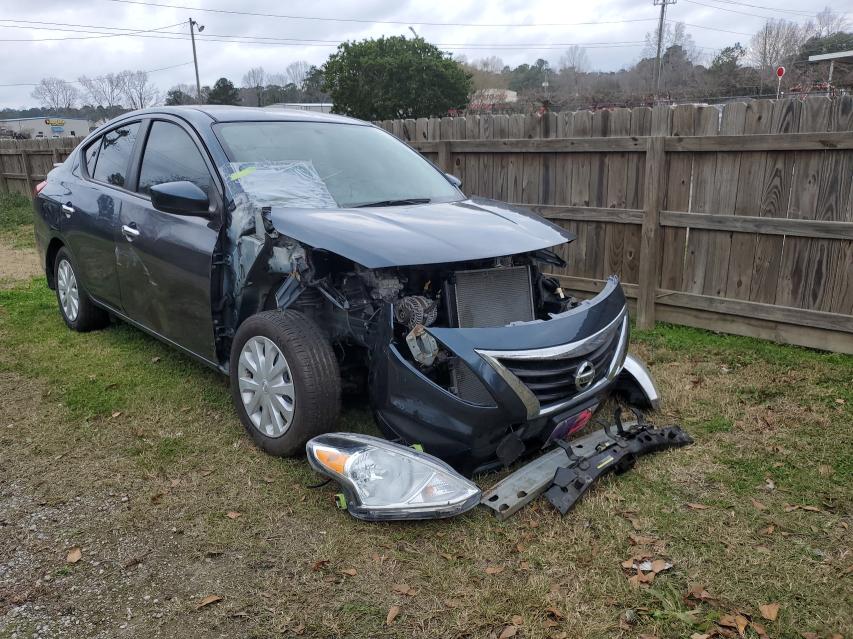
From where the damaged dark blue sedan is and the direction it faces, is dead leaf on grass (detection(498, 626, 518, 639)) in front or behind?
in front

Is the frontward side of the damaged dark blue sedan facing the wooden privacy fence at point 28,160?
no

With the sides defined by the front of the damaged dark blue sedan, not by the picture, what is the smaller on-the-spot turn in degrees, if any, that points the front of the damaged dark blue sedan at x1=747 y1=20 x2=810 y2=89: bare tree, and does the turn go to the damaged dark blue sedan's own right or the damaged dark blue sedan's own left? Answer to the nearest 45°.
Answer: approximately 90° to the damaged dark blue sedan's own left

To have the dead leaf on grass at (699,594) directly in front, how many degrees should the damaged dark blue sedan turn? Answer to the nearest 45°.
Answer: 0° — it already faces it

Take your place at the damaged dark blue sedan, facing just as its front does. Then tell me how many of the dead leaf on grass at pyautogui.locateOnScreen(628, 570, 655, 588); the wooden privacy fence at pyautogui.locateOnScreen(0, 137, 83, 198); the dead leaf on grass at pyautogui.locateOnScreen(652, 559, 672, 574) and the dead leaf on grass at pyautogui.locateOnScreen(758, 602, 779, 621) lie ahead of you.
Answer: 3

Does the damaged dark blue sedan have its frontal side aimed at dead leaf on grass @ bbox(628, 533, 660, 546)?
yes

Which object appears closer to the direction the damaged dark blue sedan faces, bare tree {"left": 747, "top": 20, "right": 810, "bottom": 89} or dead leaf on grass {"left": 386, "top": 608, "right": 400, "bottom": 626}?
the dead leaf on grass

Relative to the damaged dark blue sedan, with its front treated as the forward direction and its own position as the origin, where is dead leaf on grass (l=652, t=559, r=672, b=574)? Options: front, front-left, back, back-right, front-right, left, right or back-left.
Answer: front

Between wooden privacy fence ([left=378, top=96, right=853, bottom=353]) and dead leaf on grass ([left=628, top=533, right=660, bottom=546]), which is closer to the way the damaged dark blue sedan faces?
the dead leaf on grass

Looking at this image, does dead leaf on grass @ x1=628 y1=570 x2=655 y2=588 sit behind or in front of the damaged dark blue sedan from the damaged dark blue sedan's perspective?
in front

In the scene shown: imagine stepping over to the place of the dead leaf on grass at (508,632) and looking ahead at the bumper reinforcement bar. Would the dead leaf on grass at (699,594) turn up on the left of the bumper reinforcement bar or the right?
right

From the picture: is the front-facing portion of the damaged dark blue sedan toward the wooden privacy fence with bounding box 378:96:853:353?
no

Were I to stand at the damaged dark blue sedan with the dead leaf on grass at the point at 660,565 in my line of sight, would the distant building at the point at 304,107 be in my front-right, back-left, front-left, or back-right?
back-left

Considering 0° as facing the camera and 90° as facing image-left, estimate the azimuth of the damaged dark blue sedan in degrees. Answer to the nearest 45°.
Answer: approximately 315°

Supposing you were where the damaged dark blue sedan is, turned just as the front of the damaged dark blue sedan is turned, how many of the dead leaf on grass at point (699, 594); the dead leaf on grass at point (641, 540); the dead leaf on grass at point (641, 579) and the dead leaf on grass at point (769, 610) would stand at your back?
0

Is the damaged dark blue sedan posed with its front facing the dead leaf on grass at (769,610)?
yes

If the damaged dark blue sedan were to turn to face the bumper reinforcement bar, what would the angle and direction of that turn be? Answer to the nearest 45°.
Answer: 0° — it already faces it

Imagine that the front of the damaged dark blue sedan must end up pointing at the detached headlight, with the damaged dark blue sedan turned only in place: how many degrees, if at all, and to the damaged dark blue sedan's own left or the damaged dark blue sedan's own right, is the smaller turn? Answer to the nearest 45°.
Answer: approximately 45° to the damaged dark blue sedan's own right
